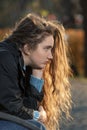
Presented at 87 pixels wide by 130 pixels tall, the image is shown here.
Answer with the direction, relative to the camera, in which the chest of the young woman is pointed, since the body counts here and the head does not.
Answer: to the viewer's right

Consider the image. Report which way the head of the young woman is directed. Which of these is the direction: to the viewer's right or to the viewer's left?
to the viewer's right
